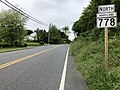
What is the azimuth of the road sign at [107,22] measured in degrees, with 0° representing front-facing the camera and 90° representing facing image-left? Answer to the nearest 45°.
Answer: approximately 0°

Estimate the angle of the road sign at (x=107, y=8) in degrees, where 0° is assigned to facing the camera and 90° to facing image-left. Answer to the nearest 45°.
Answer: approximately 0°

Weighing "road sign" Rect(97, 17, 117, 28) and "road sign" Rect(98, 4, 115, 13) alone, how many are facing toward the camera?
2
